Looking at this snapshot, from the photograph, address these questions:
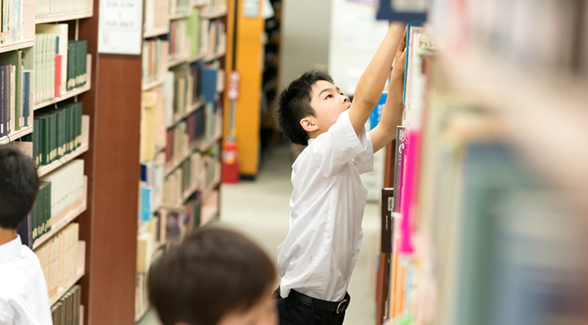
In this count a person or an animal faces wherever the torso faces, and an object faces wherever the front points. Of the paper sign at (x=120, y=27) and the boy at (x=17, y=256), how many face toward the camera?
1

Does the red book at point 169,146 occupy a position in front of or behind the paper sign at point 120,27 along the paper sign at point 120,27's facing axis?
behind

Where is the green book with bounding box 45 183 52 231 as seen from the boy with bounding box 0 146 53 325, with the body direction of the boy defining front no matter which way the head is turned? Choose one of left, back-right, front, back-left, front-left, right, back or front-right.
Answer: front-right

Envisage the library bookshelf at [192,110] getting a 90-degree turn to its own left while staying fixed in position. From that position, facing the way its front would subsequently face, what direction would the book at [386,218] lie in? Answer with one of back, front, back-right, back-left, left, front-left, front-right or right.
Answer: back-right

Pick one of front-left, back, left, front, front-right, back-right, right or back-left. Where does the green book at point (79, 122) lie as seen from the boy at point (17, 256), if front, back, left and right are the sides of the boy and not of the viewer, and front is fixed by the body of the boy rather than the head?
front-right

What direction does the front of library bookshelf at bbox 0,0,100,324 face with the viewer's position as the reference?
facing the viewer and to the right of the viewer

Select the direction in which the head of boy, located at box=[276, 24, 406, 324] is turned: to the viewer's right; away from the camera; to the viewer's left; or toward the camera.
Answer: to the viewer's right

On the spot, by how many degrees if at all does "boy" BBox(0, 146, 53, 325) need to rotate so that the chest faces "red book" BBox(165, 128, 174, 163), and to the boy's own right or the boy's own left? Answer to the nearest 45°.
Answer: approximately 45° to the boy's own right

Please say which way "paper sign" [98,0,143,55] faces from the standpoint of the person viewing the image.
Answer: facing the viewer

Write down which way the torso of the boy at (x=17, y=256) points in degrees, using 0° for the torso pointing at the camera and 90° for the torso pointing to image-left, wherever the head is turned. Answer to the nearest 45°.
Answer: approximately 135°
